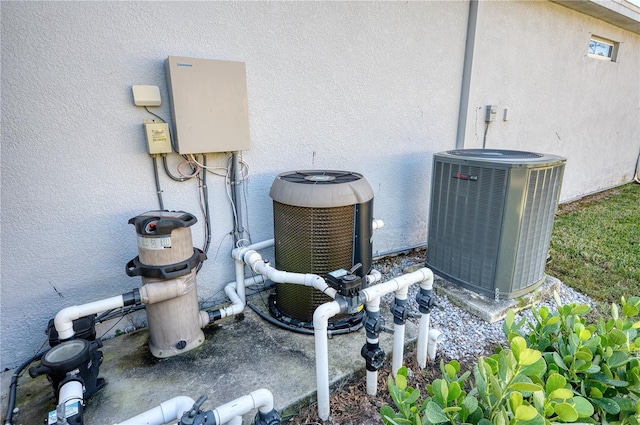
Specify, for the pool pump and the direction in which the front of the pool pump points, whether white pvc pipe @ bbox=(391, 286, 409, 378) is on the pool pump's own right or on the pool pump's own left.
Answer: on the pool pump's own left

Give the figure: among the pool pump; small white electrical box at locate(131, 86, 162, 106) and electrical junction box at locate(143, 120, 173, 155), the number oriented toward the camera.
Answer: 3

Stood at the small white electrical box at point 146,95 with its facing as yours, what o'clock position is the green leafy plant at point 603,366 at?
The green leafy plant is roughly at 11 o'clock from the small white electrical box.

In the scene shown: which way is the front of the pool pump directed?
toward the camera

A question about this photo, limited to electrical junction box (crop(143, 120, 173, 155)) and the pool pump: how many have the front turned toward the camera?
2

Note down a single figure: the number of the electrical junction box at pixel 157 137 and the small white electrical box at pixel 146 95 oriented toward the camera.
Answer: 2

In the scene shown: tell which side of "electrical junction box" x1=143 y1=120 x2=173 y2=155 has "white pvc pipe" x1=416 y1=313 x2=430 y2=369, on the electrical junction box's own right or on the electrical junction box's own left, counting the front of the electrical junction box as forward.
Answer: on the electrical junction box's own left

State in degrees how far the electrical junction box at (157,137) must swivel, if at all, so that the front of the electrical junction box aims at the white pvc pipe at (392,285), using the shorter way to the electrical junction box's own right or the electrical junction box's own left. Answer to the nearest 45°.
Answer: approximately 45° to the electrical junction box's own left

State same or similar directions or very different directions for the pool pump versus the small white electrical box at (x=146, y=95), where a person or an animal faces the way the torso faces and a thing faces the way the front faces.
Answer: same or similar directions

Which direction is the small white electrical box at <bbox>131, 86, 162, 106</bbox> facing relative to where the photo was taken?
toward the camera
